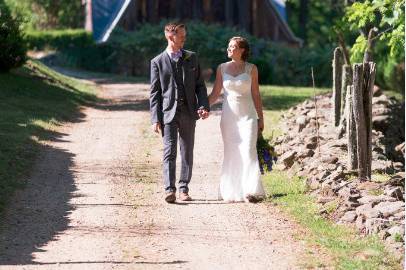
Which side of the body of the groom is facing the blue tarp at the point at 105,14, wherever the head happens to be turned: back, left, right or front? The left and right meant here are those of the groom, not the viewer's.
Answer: back

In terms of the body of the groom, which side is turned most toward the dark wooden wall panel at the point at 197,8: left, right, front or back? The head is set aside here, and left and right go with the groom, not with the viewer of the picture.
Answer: back

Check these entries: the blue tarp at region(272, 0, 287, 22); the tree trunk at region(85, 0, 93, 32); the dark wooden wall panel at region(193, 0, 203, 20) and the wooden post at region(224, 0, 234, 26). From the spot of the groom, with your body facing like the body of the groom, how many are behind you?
4

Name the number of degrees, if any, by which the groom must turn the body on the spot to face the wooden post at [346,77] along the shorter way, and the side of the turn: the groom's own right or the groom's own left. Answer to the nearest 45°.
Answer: approximately 135° to the groom's own left

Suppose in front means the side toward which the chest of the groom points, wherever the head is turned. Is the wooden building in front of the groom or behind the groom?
behind

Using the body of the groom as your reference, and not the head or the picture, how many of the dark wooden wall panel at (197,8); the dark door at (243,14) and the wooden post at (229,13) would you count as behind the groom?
3

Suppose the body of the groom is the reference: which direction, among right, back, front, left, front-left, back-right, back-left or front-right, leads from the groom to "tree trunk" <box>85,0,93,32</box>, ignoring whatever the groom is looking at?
back

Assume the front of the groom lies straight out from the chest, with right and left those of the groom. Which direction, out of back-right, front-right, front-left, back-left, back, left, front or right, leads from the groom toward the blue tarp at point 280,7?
back

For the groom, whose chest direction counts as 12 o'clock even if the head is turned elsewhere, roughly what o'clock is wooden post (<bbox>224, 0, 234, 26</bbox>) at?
The wooden post is roughly at 6 o'clock from the groom.

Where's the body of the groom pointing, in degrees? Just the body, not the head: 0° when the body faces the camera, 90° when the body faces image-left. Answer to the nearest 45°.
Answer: approximately 0°
